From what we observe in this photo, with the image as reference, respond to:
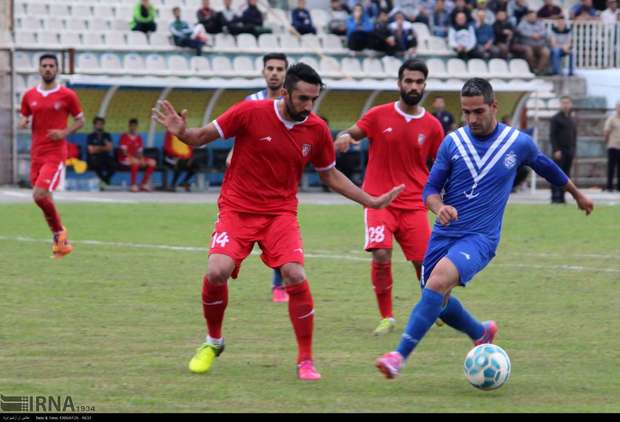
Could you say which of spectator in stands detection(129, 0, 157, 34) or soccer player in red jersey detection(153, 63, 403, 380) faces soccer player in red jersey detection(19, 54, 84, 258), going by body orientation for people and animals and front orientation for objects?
the spectator in stands

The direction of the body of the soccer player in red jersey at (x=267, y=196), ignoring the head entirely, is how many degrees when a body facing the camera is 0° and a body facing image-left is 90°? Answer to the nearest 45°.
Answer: approximately 0°

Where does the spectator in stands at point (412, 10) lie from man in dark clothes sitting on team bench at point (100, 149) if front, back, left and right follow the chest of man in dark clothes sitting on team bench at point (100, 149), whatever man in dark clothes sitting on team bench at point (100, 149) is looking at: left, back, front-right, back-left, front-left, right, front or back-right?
back-left

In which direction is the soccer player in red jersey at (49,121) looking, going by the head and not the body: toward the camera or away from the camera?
toward the camera

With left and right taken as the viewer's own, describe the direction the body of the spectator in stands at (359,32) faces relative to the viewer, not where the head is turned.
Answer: facing the viewer

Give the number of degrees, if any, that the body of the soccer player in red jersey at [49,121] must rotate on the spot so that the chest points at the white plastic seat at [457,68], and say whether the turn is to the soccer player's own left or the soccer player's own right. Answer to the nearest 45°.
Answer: approximately 135° to the soccer player's own left

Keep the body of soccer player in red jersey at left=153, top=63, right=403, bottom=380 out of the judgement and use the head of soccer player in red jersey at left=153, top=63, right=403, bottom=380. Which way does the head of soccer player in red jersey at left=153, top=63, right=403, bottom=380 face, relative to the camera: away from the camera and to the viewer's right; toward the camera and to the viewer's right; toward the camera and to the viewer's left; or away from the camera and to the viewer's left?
toward the camera and to the viewer's right

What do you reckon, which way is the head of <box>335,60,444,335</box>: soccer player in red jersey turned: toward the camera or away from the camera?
toward the camera

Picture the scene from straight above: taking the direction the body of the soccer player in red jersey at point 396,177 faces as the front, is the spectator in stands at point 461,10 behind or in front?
behind

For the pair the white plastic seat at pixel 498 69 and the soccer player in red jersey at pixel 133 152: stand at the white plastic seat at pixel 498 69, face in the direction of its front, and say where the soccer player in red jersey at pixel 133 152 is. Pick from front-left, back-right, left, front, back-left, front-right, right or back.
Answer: front-right

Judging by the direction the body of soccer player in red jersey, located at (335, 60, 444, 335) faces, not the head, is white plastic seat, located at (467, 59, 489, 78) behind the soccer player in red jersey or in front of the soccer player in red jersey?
behind

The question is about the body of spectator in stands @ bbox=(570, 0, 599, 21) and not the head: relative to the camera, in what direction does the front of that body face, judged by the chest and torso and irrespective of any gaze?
toward the camera

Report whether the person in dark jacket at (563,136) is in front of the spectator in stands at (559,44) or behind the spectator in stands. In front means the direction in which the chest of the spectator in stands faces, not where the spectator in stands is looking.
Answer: in front

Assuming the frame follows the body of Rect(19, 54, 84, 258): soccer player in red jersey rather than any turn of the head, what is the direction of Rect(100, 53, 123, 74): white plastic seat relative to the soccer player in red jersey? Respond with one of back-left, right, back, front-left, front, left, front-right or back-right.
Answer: back

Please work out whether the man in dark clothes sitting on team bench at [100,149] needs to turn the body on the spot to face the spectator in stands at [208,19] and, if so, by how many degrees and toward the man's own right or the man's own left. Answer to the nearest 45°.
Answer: approximately 135° to the man's own left

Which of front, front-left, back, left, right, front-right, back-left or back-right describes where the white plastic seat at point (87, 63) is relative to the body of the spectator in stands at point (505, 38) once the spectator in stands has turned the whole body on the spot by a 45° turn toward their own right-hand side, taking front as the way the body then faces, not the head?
front-right

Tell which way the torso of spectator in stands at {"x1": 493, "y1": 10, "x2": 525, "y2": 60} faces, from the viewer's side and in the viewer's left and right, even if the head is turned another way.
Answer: facing the viewer and to the right of the viewer

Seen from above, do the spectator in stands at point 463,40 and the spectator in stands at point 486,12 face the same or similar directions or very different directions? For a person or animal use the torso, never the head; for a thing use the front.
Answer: same or similar directions

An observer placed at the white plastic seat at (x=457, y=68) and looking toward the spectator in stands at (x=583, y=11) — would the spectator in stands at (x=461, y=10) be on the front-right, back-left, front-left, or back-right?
front-left

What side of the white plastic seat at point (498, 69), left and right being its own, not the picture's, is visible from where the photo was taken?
front
